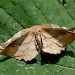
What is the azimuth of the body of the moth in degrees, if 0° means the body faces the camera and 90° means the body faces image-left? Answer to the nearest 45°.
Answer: approximately 180°
